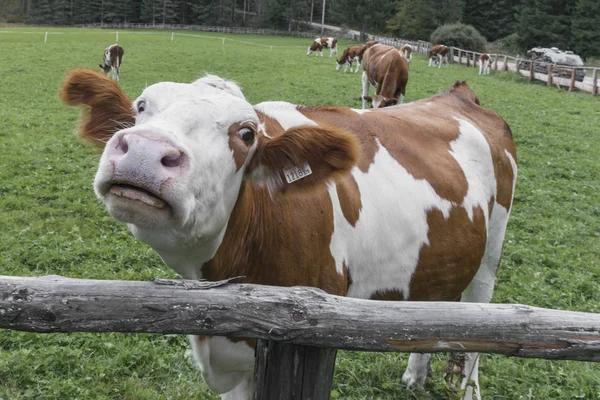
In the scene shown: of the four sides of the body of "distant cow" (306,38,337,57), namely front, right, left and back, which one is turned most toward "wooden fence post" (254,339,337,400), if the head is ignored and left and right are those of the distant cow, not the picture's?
left

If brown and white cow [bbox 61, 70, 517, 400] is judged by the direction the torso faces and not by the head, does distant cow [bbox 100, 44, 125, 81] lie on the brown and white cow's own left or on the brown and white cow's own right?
on the brown and white cow's own right

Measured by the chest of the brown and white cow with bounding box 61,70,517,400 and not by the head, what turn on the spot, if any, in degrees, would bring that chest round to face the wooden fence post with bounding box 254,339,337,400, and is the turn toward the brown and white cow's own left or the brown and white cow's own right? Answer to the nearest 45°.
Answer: approximately 45° to the brown and white cow's own left

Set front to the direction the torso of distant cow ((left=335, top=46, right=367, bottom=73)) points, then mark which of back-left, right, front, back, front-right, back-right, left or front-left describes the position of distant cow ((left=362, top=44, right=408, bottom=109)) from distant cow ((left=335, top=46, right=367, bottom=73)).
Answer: left

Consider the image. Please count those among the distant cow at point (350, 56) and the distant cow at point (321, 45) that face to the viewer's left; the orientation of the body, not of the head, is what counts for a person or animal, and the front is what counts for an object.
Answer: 2

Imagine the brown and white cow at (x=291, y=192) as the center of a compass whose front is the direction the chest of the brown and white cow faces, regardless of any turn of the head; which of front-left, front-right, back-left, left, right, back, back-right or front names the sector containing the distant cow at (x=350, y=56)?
back-right

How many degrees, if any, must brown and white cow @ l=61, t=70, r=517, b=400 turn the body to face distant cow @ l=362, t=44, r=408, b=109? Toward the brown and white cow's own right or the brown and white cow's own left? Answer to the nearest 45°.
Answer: approximately 135° to the brown and white cow's own right

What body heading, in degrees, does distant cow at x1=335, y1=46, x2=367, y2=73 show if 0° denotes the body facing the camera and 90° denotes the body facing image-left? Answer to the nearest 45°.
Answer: approximately 90°

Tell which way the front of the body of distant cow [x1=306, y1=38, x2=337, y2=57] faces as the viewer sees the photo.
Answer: to the viewer's left

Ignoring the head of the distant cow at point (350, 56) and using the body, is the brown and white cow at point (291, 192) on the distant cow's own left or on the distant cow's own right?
on the distant cow's own left
